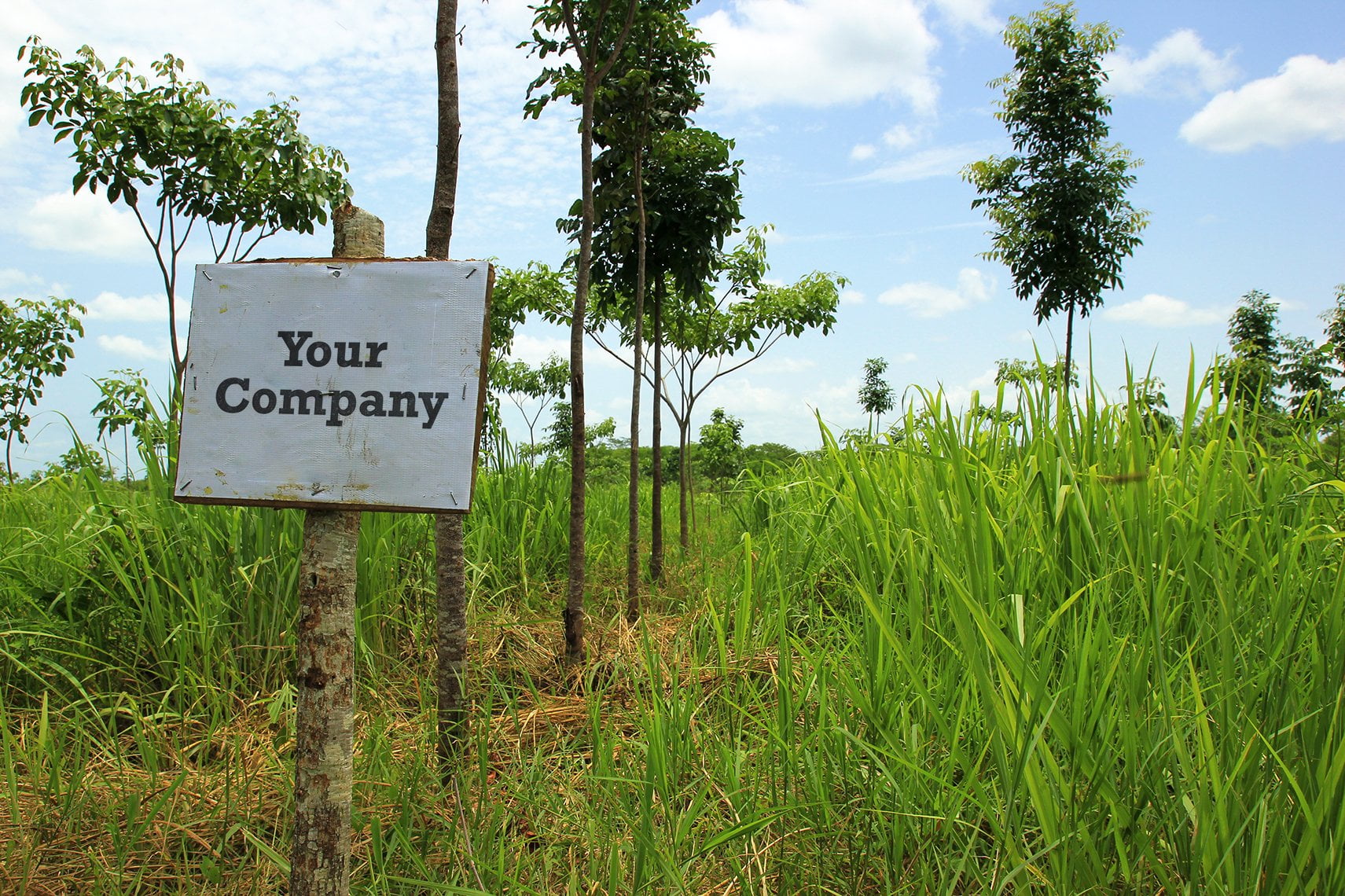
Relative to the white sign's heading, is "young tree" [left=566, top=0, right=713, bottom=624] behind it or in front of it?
behind

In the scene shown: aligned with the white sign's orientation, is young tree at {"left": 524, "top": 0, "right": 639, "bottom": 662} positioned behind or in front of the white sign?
behind

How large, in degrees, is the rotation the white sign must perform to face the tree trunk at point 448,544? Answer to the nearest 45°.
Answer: approximately 180°

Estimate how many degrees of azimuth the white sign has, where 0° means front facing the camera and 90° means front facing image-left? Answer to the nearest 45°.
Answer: approximately 0°

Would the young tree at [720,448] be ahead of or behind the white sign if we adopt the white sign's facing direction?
behind
